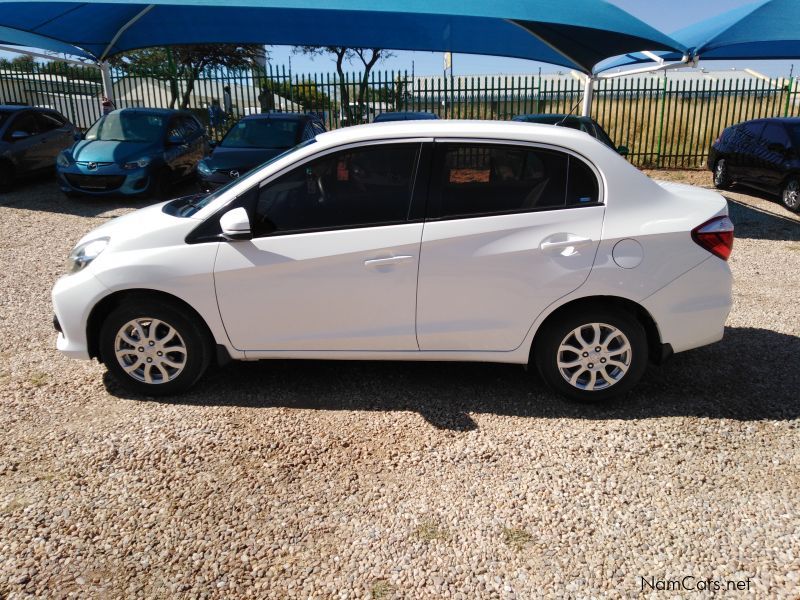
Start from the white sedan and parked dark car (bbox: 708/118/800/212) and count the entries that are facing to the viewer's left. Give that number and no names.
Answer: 1

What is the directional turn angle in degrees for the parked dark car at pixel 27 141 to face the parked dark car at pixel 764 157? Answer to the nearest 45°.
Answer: approximately 90° to its left

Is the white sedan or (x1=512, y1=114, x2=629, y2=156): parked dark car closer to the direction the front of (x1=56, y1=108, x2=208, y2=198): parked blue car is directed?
the white sedan

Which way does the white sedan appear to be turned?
to the viewer's left

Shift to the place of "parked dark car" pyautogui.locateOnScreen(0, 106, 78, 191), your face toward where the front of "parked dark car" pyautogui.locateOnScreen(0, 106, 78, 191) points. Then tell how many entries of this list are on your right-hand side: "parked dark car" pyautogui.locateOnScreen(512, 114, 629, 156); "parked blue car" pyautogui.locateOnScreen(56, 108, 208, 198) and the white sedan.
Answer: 0

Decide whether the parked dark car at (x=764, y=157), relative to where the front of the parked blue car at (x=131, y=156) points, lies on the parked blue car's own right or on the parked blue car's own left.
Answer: on the parked blue car's own left

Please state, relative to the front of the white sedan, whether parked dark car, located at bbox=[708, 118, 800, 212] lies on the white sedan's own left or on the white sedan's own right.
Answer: on the white sedan's own right

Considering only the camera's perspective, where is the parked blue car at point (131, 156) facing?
facing the viewer and to the left of the viewer

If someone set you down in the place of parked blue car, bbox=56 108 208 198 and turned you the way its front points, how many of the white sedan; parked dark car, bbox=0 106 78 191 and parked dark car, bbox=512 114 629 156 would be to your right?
1

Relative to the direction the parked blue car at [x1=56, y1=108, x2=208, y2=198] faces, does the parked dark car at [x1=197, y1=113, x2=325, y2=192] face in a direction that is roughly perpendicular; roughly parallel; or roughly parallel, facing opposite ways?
roughly parallel

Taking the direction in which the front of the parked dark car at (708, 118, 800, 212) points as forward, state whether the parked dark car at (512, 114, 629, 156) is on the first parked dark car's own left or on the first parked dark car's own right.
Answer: on the first parked dark car's own right

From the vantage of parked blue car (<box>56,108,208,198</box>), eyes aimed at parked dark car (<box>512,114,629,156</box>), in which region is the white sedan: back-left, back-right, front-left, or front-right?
front-right

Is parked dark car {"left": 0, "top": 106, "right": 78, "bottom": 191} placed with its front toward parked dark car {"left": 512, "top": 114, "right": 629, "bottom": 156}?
no

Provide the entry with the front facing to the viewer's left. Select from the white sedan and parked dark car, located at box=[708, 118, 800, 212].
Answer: the white sedan

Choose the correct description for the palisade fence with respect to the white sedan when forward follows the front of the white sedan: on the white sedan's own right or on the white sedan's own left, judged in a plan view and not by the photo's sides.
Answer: on the white sedan's own right

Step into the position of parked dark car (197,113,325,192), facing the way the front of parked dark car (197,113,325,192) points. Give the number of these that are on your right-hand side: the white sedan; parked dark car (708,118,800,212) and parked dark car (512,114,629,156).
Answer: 0
